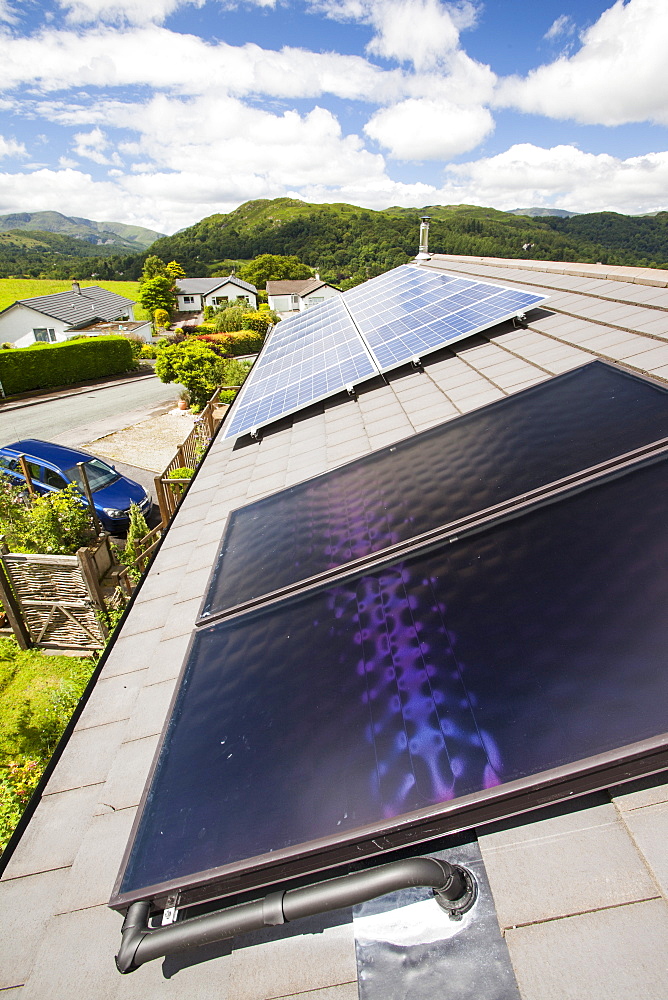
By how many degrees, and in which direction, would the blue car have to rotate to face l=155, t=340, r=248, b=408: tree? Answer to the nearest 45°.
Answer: approximately 90° to its left

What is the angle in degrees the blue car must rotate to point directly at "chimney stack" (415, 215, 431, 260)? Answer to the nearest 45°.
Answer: approximately 45° to its left

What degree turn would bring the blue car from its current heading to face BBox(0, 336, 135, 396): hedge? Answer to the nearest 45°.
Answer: approximately 135° to its left

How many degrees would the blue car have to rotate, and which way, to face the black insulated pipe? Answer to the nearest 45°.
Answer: approximately 45° to its right

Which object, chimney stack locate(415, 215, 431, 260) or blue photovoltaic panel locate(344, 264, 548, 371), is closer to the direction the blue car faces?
the blue photovoltaic panel

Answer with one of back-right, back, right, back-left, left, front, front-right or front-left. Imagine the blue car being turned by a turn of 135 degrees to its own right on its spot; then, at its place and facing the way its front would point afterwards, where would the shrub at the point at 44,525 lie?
left

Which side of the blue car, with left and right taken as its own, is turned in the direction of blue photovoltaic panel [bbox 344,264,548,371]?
front

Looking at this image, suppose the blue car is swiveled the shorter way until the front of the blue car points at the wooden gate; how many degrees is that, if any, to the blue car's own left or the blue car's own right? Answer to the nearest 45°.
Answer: approximately 45° to the blue car's own right

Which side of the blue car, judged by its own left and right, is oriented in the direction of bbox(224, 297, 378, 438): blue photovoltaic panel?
front

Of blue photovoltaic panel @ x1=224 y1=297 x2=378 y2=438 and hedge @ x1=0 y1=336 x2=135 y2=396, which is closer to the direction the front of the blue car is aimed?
the blue photovoltaic panel

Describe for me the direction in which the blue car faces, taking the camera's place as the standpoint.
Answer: facing the viewer and to the right of the viewer

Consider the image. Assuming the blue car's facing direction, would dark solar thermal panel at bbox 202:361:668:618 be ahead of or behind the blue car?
ahead

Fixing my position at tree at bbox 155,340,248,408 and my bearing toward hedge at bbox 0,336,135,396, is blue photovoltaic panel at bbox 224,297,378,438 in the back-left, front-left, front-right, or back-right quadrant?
back-left

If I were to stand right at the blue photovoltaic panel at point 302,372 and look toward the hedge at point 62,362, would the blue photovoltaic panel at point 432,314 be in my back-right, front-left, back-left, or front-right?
back-right
